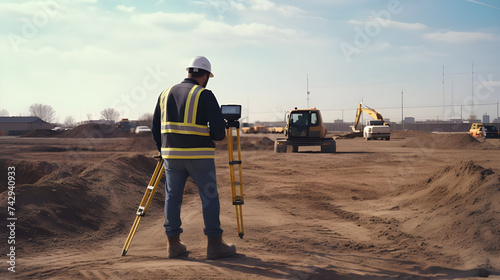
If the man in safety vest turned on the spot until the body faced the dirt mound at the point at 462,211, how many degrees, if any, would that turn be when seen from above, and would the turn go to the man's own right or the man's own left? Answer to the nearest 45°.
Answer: approximately 45° to the man's own right

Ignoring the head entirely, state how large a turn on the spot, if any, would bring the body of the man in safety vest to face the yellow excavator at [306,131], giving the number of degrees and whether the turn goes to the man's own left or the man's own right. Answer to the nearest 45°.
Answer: approximately 45° to the man's own left

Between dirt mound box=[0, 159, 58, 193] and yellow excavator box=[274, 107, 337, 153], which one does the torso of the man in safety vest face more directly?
the yellow excavator

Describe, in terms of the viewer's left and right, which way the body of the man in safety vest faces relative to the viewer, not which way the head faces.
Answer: facing away from the viewer and to the right of the viewer

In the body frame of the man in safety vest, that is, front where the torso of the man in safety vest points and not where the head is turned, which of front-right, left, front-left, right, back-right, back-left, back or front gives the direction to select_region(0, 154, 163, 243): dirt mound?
left

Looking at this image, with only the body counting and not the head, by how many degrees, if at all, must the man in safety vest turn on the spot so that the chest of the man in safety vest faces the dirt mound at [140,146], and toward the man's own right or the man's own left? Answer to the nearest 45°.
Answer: approximately 45° to the man's own left

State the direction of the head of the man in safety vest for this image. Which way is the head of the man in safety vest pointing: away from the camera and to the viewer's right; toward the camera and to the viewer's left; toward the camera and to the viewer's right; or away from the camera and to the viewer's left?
away from the camera and to the viewer's right
